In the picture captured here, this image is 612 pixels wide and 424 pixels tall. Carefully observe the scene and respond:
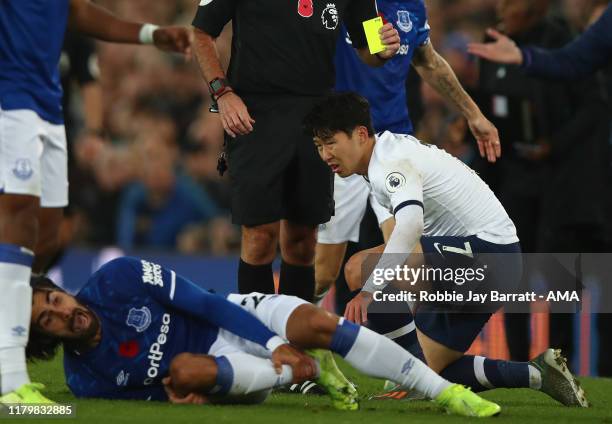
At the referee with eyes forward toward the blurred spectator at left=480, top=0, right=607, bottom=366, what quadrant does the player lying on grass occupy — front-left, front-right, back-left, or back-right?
back-right

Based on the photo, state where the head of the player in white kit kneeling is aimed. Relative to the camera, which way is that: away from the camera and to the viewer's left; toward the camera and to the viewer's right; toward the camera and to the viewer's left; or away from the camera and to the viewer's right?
toward the camera and to the viewer's left

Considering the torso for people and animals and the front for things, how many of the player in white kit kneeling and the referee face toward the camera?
1

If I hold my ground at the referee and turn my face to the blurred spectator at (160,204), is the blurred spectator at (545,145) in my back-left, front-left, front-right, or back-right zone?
front-right

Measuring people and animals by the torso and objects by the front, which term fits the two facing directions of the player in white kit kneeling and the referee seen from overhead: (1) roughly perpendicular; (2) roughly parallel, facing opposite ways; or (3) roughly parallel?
roughly perpendicular

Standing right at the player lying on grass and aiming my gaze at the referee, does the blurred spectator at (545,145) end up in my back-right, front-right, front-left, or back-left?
front-right

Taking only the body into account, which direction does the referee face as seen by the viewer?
toward the camera

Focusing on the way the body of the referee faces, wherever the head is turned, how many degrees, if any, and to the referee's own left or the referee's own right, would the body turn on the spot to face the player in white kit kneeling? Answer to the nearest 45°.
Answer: approximately 45° to the referee's own left

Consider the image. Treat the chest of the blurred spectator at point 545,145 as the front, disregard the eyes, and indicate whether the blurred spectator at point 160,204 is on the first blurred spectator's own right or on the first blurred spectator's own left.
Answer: on the first blurred spectator's own right

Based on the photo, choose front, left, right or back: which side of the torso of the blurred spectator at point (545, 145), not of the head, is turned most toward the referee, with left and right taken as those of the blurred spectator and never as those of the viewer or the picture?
front

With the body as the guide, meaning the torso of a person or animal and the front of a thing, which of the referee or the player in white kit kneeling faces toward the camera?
the referee

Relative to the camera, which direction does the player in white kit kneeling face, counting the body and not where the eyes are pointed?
to the viewer's left

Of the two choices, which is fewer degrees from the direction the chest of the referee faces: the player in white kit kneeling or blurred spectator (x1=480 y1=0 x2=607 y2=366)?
the player in white kit kneeling

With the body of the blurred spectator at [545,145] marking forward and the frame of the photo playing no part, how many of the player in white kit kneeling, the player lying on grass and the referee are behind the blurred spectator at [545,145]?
0
